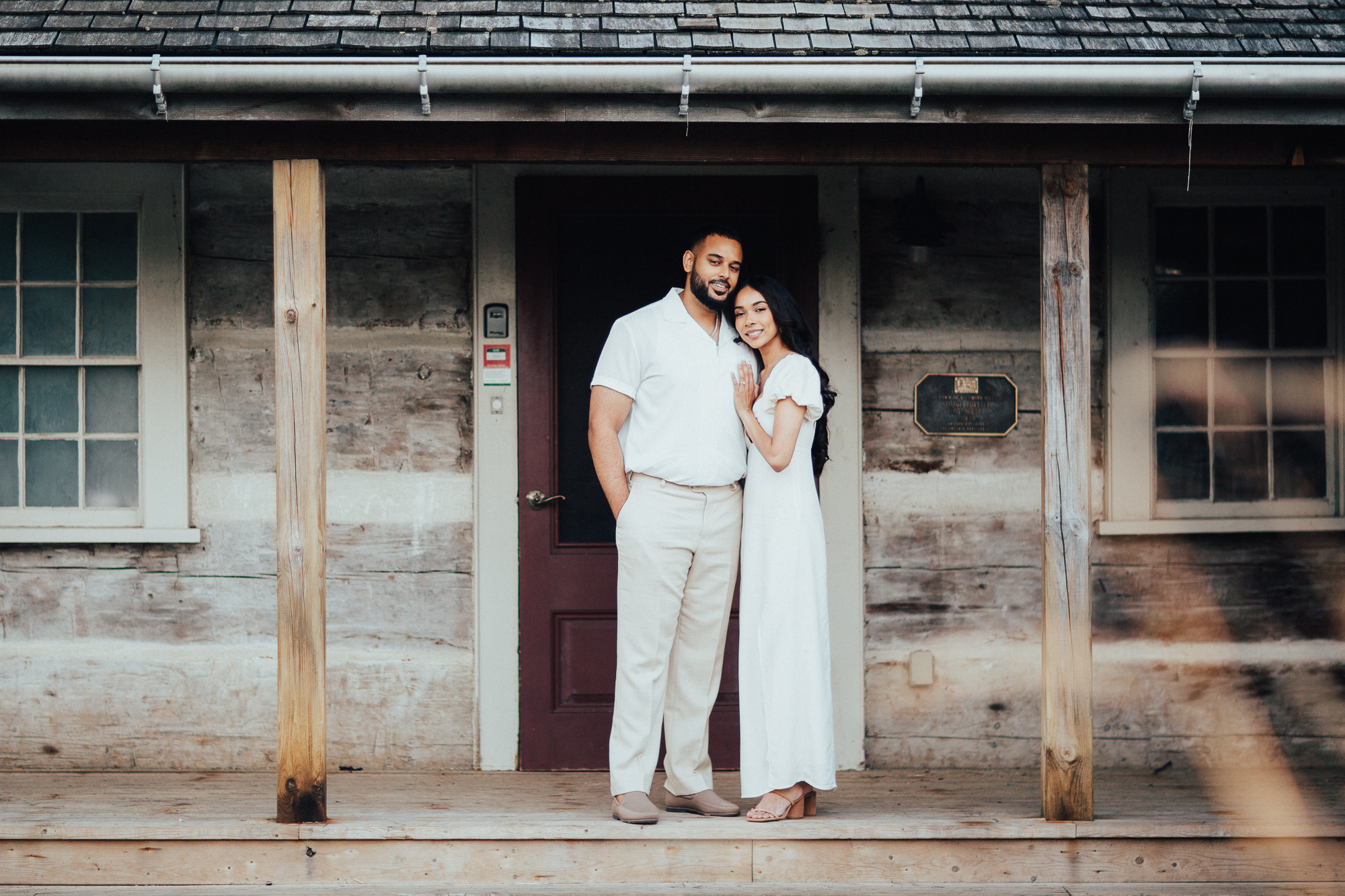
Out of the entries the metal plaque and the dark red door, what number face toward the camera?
2

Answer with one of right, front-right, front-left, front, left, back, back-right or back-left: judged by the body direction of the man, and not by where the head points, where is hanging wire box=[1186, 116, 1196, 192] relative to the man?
front-left

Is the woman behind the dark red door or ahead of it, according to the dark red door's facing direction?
ahead

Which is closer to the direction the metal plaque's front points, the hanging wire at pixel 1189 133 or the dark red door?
the hanging wire

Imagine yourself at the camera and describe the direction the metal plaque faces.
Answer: facing the viewer

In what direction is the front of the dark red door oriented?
toward the camera

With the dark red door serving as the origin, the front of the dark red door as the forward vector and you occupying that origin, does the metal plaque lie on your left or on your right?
on your left

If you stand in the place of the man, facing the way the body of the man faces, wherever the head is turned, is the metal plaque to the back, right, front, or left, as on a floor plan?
left

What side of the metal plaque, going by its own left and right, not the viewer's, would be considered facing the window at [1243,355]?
left
